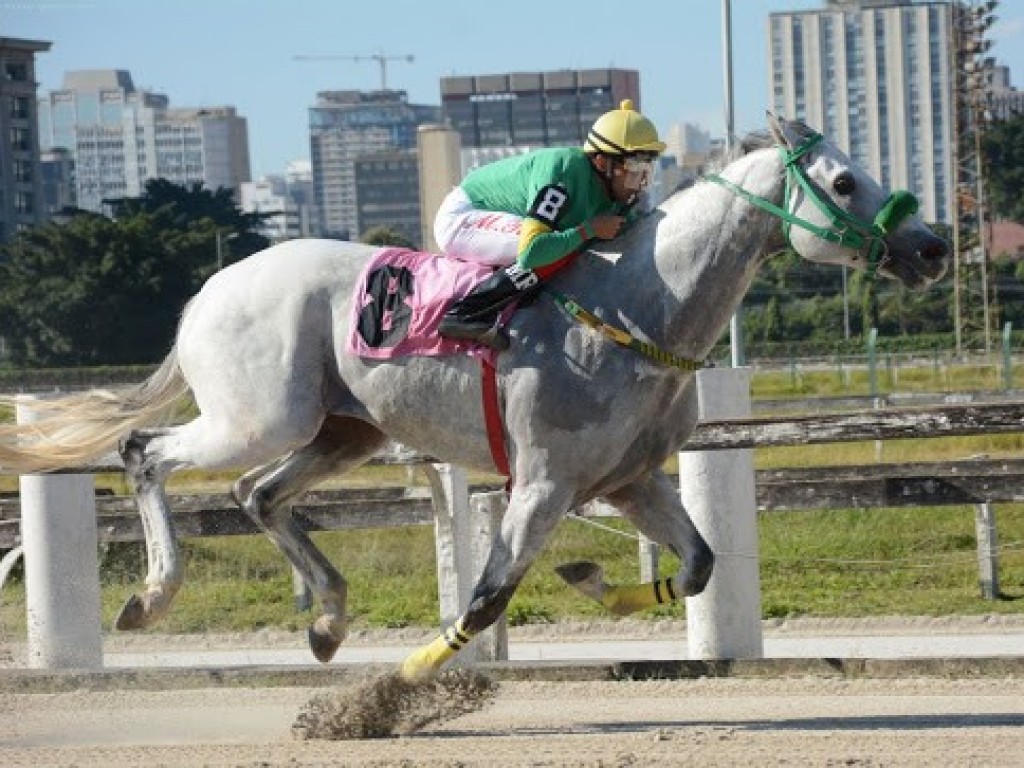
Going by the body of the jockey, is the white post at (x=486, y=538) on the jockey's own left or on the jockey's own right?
on the jockey's own left

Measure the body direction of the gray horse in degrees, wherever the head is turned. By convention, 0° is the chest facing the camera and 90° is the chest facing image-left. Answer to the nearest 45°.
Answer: approximately 270°

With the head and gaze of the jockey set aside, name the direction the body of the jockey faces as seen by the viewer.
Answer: to the viewer's right

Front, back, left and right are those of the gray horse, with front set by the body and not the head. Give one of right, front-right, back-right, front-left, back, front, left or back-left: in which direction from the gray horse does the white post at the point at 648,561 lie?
left

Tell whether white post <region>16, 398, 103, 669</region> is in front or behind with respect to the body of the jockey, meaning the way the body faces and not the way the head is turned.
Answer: behind

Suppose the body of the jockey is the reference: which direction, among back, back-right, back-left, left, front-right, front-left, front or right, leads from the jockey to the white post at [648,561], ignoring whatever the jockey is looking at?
left

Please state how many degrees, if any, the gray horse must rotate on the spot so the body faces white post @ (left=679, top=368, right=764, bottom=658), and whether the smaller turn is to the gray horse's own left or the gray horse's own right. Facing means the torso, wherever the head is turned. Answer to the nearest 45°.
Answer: approximately 45° to the gray horse's own left
